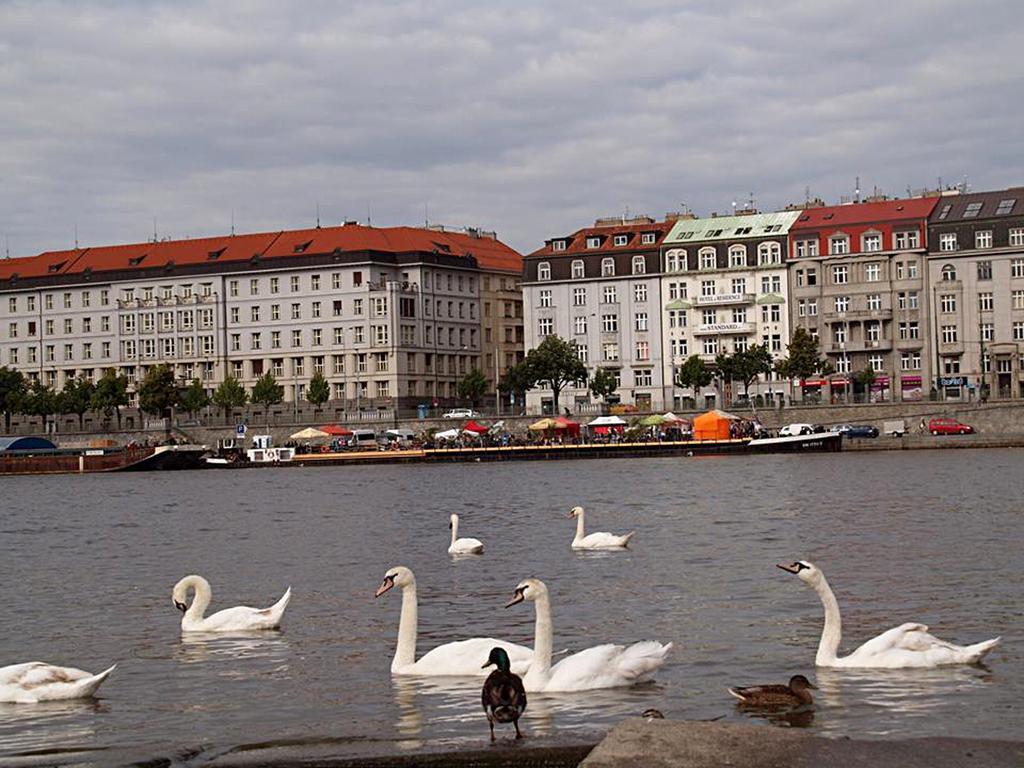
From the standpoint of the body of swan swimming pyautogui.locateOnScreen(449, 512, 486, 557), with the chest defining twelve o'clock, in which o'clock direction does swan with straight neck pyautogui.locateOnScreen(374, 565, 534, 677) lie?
The swan with straight neck is roughly at 9 o'clock from the swan swimming.

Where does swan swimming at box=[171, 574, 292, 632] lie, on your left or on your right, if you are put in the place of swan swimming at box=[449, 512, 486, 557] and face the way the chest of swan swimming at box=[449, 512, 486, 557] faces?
on your left

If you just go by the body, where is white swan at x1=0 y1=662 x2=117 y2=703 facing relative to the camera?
to the viewer's left

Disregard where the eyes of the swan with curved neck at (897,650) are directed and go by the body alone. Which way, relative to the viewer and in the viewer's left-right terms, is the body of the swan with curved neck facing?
facing to the left of the viewer

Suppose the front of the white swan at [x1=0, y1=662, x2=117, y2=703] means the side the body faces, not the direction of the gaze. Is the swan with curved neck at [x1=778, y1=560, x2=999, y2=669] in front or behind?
behind

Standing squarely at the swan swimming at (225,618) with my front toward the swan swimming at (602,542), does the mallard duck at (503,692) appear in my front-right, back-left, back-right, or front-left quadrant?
back-right

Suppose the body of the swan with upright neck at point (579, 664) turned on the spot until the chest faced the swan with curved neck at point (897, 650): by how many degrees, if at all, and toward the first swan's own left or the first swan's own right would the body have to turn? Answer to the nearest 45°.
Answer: approximately 180°

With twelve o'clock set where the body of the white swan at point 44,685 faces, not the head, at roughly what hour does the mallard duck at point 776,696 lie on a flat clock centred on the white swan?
The mallard duck is roughly at 7 o'clock from the white swan.

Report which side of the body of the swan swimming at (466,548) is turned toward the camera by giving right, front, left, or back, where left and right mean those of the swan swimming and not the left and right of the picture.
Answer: left

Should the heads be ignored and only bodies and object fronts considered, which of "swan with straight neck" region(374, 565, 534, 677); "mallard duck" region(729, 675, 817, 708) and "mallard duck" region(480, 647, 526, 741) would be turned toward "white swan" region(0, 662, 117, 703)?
the swan with straight neck

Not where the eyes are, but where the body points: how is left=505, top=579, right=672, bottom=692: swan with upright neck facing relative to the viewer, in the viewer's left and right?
facing to the left of the viewer

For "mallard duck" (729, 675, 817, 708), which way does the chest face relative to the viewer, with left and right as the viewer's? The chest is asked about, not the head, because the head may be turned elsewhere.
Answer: facing to the right of the viewer

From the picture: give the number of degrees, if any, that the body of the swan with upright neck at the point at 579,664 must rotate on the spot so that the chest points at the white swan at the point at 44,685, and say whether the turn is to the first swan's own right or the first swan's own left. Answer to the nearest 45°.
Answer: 0° — it already faces it

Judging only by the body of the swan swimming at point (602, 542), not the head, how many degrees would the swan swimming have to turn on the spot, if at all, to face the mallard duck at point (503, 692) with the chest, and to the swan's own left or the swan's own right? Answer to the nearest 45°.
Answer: approximately 90° to the swan's own left
